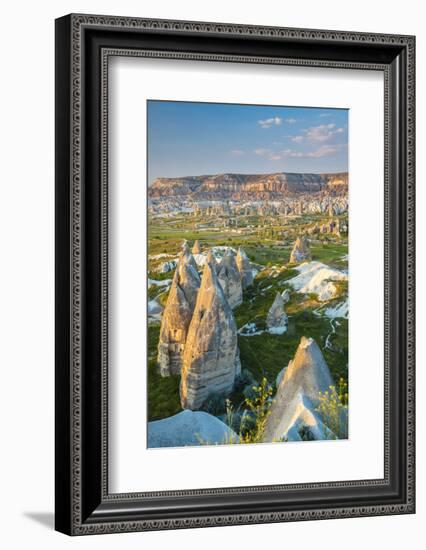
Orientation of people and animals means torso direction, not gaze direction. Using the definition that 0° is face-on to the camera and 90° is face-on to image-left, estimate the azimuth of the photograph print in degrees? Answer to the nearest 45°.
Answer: approximately 315°

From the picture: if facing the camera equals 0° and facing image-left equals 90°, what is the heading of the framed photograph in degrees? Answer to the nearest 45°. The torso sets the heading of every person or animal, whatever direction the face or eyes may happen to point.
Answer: approximately 315°
